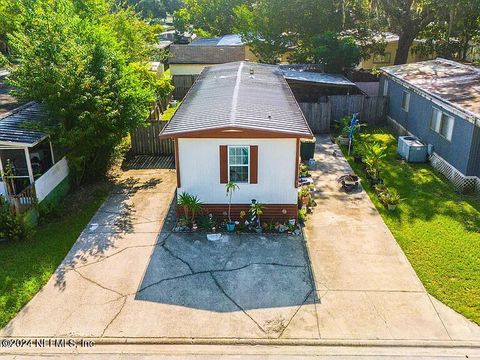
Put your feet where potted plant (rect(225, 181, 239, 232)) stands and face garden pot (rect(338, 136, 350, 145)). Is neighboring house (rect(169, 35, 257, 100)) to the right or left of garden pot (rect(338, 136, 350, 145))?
left

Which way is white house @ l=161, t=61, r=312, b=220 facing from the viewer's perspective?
toward the camera

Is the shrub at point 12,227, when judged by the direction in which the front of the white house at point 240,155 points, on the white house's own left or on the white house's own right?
on the white house's own right

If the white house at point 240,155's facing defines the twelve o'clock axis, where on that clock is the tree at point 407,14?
The tree is roughly at 7 o'clock from the white house.

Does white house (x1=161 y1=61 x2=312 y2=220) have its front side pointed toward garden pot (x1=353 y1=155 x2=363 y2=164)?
no

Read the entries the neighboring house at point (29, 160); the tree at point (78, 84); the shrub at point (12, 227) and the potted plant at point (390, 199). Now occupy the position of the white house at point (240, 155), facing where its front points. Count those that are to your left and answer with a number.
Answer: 1

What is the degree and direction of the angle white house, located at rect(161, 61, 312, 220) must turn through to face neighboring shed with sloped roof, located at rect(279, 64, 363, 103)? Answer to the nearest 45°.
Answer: approximately 180°

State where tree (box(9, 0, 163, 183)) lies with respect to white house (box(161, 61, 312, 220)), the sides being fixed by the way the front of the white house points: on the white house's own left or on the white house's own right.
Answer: on the white house's own right

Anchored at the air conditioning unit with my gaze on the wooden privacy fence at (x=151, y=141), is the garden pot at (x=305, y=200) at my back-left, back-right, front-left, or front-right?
front-left

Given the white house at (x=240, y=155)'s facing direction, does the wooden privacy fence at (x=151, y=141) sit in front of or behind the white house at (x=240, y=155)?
behind

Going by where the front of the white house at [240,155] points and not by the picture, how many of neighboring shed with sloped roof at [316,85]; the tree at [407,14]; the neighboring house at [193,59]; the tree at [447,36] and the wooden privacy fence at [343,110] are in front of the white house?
0

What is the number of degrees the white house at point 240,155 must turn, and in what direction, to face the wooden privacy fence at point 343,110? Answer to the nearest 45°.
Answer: approximately 135° to its left

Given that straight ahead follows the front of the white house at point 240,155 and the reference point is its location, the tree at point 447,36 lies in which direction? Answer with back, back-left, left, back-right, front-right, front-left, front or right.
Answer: back-left

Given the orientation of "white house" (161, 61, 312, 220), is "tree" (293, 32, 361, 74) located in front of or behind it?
behind

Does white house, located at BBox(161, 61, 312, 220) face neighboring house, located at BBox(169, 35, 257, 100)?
no

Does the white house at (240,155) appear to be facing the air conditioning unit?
no

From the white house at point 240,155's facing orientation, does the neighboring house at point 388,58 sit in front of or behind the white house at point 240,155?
behind

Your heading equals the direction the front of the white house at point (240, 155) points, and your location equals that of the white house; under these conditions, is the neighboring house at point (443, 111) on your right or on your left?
on your left
